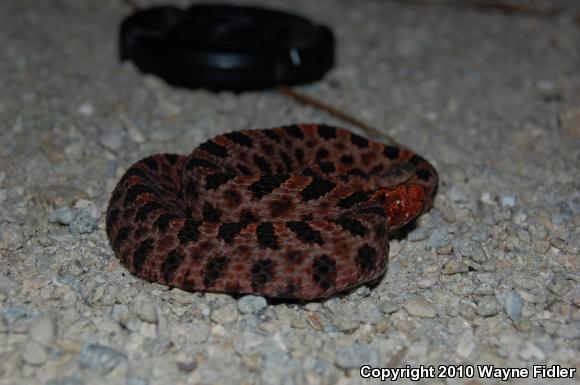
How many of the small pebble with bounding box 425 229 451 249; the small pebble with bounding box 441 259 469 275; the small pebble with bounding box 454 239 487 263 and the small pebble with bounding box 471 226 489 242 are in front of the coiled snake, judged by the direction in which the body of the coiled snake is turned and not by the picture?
4

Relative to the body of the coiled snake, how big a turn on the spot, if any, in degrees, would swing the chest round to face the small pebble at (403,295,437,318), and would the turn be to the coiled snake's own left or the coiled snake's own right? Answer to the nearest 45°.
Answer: approximately 45° to the coiled snake's own right

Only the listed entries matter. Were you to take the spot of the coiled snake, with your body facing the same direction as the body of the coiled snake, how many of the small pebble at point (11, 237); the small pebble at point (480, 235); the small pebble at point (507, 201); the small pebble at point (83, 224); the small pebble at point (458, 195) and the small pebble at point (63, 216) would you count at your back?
3

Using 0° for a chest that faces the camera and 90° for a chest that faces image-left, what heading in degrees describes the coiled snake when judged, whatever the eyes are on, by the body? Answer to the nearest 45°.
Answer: approximately 270°

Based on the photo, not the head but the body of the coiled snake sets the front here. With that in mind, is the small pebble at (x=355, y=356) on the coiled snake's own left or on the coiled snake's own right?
on the coiled snake's own right

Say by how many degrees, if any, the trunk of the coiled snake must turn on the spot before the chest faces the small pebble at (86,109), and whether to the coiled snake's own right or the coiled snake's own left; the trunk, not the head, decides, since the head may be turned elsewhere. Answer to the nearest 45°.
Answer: approximately 135° to the coiled snake's own left

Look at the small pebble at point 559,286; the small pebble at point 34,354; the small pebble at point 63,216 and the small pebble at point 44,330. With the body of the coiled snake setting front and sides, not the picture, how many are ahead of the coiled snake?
1

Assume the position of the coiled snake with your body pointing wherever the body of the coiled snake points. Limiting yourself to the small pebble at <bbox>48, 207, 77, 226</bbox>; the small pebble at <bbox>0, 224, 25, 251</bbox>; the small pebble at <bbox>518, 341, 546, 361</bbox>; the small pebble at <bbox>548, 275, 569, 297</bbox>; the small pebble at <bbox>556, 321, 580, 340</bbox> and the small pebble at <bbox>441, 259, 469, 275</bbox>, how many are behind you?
2

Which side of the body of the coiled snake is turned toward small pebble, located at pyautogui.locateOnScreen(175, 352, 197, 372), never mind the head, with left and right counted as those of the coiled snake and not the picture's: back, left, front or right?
right

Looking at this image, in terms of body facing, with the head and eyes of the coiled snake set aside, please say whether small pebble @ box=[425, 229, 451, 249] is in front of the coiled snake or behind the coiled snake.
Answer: in front

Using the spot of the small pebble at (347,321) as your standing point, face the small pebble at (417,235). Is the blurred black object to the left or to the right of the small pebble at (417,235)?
left

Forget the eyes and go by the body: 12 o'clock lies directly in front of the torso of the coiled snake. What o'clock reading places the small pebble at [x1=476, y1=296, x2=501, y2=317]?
The small pebble is roughly at 1 o'clock from the coiled snake.

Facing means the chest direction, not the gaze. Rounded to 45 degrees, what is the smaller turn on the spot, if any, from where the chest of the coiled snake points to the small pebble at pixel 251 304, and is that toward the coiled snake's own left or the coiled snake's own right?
approximately 90° to the coiled snake's own right

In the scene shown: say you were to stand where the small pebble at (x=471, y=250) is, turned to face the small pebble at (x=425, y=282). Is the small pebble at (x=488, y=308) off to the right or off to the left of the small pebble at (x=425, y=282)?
left

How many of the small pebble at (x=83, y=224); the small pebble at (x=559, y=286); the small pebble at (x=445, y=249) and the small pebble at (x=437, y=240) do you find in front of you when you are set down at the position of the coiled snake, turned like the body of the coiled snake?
3

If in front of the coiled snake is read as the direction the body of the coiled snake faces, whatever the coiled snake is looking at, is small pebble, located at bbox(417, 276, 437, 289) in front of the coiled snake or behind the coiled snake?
in front
